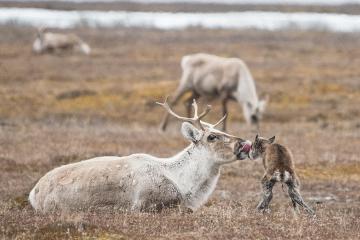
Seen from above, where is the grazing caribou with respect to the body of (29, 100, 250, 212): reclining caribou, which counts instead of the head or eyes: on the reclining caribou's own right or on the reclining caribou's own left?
on the reclining caribou's own left

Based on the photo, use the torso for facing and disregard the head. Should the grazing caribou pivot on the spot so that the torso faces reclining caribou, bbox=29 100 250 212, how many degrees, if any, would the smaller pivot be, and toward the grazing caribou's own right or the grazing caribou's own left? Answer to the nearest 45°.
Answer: approximately 90° to the grazing caribou's own right

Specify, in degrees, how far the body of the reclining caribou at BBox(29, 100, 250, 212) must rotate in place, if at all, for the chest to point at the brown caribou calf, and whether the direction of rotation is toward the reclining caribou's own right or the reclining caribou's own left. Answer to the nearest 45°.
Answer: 0° — it already faces it

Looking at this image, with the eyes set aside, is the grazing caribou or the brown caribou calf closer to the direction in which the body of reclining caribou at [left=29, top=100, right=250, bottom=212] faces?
the brown caribou calf

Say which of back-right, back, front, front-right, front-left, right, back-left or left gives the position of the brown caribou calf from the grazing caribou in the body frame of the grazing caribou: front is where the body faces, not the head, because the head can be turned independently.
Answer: right

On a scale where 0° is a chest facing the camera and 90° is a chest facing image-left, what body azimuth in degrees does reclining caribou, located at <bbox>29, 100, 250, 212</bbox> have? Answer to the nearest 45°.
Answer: approximately 270°

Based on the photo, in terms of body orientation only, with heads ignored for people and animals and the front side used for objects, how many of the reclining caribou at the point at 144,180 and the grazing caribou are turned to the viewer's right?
2

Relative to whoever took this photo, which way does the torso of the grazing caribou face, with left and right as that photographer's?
facing to the right of the viewer
